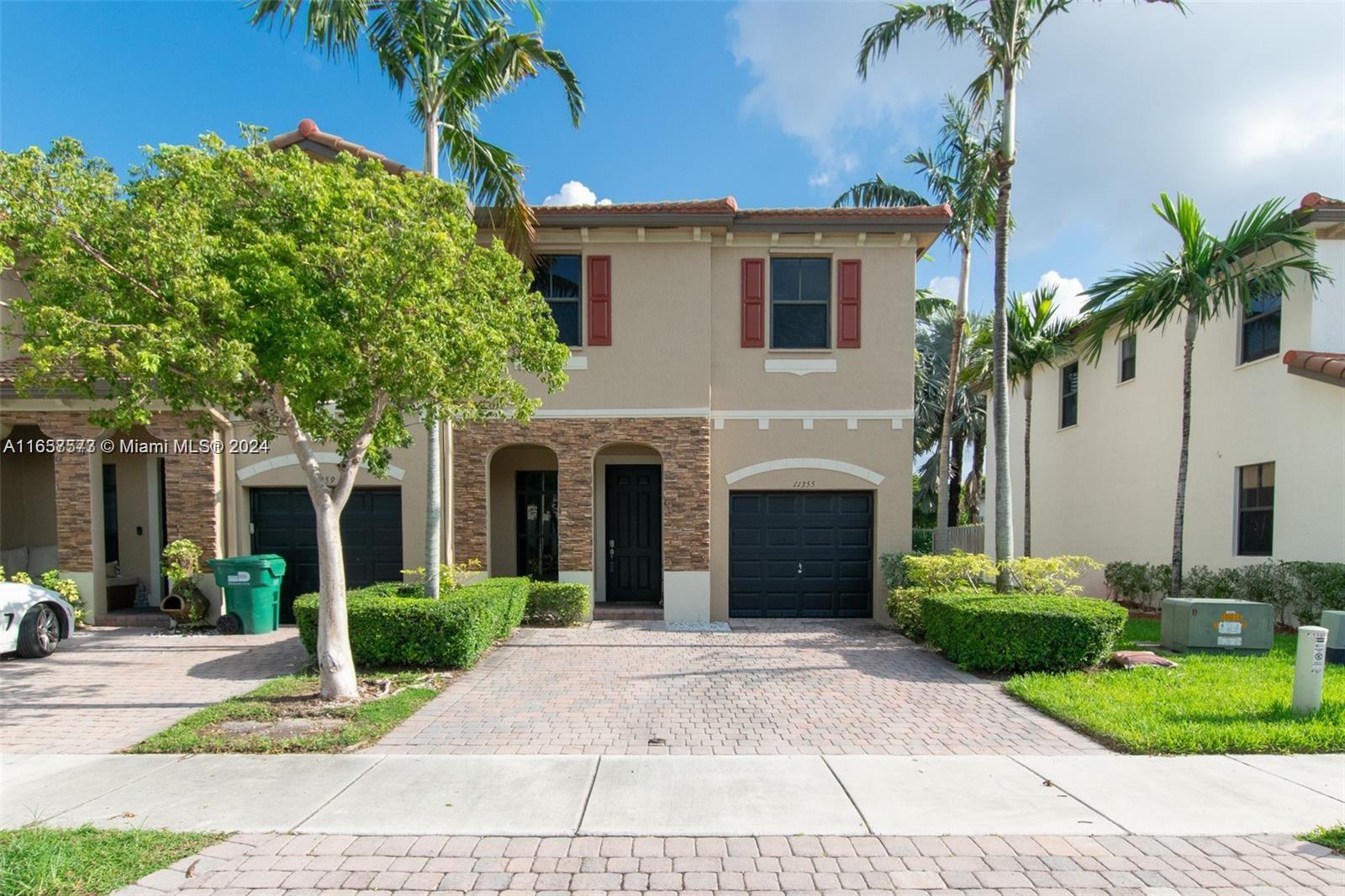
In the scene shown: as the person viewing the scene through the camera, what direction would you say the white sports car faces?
facing away from the viewer and to the right of the viewer

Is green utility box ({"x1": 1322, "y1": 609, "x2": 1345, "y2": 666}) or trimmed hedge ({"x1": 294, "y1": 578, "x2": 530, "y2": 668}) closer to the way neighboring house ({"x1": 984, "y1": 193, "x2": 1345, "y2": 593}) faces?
the green utility box

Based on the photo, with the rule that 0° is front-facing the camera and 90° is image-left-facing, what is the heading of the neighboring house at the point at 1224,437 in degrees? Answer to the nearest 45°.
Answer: approximately 315°

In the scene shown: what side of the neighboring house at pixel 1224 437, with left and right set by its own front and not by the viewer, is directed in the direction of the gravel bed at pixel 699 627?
right

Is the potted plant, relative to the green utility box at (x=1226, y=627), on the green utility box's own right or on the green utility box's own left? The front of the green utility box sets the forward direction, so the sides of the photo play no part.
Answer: on the green utility box's own right

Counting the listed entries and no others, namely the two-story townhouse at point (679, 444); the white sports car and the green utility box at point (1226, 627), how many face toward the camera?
2

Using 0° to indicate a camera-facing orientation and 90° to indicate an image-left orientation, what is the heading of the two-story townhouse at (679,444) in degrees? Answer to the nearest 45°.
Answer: approximately 0°
